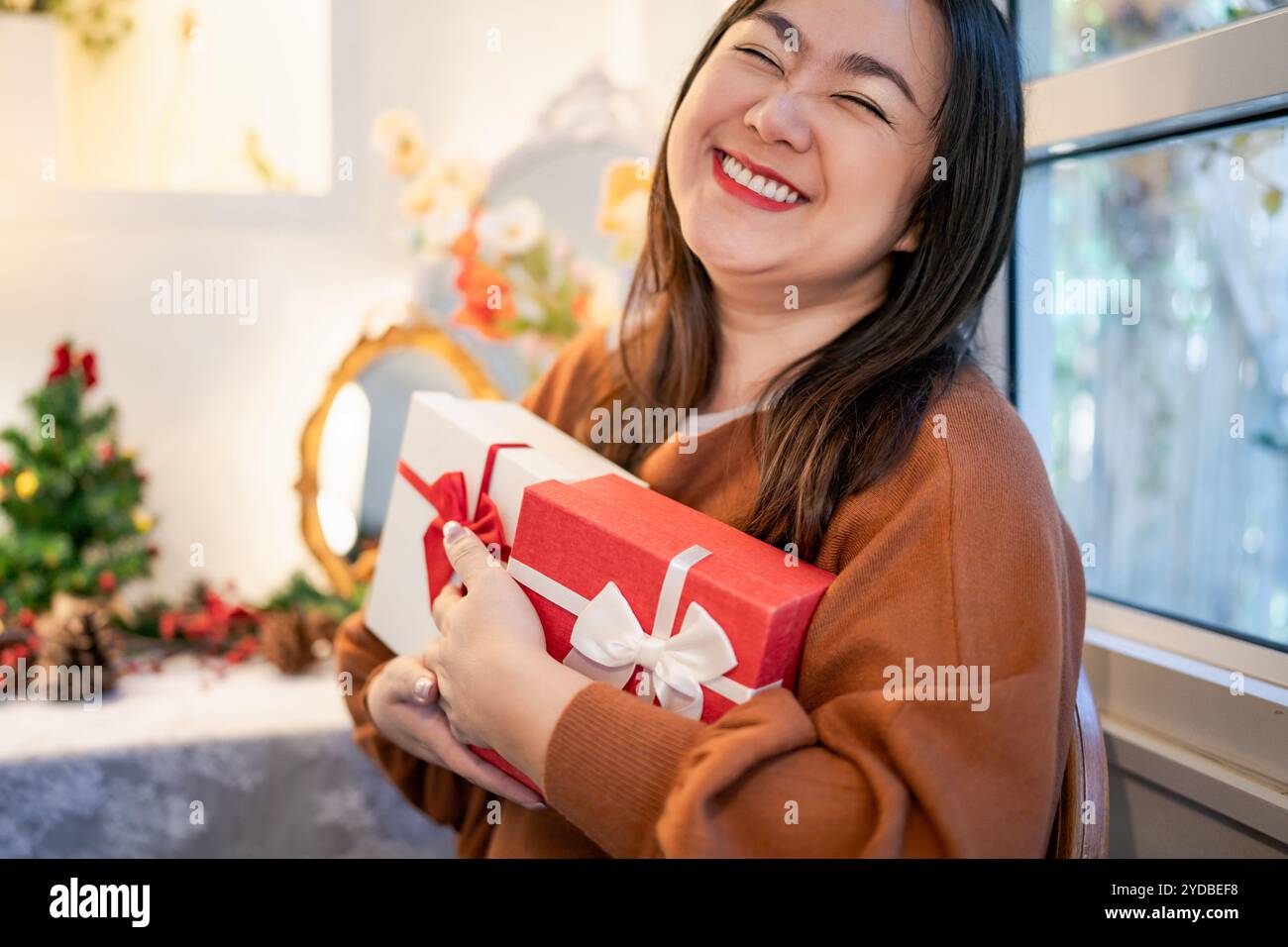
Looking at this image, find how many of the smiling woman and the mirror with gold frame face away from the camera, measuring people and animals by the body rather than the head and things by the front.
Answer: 0

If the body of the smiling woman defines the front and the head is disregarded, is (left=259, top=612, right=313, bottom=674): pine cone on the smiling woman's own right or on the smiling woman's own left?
on the smiling woman's own right

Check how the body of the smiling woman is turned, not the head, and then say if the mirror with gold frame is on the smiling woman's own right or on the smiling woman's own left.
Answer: on the smiling woman's own right

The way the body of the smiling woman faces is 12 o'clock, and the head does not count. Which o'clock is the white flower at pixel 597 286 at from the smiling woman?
The white flower is roughly at 4 o'clock from the smiling woman.

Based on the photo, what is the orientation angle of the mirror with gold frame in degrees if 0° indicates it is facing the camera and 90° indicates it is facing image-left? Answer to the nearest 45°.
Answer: approximately 0°

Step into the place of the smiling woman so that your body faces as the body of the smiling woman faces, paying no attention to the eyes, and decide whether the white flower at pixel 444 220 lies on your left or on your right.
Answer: on your right

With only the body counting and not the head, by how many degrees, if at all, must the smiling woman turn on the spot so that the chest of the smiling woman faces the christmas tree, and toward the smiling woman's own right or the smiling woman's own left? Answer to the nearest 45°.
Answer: approximately 90° to the smiling woman's own right
